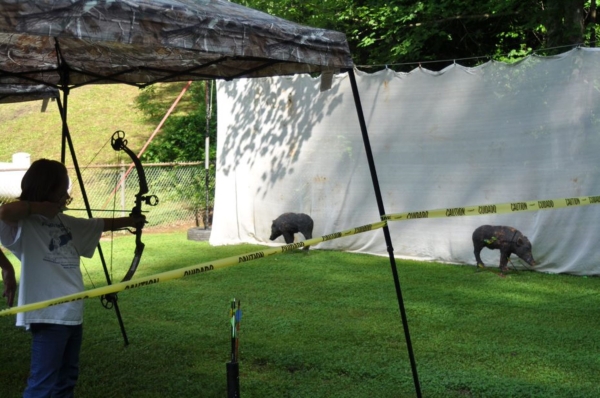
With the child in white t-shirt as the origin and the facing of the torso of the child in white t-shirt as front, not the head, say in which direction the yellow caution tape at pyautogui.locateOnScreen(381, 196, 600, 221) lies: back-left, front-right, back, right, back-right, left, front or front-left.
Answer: front-left

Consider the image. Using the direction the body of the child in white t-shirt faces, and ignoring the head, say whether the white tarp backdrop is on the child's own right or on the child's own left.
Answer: on the child's own left

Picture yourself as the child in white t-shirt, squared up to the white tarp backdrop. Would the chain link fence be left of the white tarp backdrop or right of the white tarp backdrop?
left

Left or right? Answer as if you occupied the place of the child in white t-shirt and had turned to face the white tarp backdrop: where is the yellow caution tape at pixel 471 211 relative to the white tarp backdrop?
right

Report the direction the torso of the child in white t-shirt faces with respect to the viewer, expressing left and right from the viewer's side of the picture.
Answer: facing the viewer and to the right of the viewer

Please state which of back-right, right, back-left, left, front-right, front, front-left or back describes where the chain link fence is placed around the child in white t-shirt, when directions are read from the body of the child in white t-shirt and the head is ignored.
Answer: back-left
